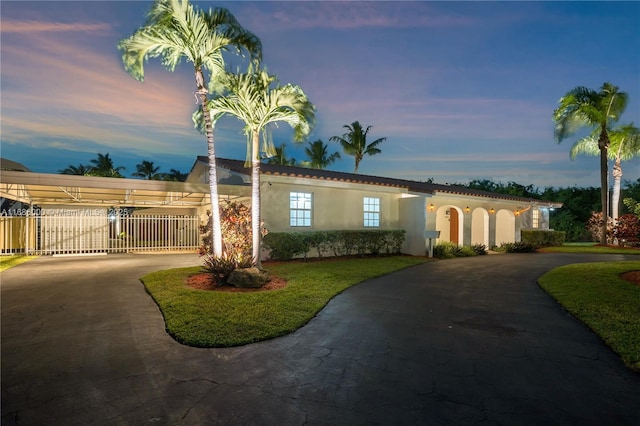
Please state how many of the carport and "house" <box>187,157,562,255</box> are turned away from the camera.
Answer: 0

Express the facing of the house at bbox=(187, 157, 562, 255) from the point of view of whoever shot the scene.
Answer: facing the viewer and to the right of the viewer

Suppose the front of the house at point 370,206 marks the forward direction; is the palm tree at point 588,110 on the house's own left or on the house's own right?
on the house's own left

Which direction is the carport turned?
toward the camera

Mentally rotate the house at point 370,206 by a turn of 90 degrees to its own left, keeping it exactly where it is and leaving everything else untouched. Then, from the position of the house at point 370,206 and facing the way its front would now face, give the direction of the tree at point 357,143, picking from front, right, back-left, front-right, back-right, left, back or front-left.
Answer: front-left

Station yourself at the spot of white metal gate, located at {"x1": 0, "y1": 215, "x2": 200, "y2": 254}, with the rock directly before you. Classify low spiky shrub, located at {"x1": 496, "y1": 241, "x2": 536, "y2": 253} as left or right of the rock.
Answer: left

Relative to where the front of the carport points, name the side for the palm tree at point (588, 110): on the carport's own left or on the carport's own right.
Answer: on the carport's own left

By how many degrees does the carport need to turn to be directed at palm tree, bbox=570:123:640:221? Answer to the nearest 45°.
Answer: approximately 90° to its left

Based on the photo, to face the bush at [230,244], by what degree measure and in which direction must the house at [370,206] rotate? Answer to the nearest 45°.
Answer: approximately 90° to its right
